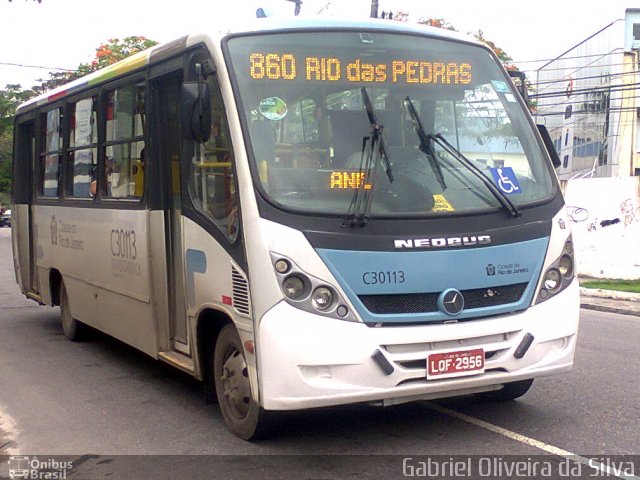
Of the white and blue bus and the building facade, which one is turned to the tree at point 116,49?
the building facade

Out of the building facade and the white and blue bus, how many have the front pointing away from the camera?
0

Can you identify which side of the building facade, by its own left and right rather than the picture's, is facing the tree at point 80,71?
front

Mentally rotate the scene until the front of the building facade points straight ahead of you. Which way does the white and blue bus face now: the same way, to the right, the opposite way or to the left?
to the left

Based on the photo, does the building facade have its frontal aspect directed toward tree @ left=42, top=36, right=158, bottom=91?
yes

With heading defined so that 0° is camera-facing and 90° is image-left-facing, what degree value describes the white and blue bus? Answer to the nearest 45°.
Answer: approximately 315°

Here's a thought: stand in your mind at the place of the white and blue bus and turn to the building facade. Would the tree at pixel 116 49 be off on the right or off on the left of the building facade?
left

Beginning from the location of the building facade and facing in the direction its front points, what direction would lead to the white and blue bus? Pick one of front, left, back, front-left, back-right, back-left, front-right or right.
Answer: front-left

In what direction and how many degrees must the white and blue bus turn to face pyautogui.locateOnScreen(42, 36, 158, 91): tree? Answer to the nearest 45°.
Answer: approximately 135° to its left
